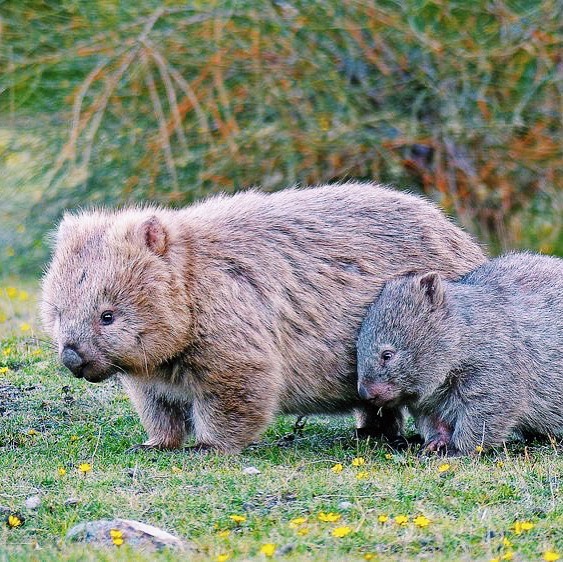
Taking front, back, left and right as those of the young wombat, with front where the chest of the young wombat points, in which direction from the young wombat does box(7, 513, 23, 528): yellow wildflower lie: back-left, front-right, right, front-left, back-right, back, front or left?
front-left

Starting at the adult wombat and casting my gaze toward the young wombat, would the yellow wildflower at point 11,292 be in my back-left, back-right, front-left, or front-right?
back-left

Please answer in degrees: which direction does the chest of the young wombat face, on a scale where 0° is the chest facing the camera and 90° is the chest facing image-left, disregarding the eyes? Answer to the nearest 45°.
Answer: approximately 90°

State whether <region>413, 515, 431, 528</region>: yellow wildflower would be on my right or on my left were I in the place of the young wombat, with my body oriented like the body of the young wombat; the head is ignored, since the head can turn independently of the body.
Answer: on my left

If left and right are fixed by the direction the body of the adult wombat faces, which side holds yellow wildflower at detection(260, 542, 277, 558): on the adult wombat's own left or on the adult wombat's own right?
on the adult wombat's own left

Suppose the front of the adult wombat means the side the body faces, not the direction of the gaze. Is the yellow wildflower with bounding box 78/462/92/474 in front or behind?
in front

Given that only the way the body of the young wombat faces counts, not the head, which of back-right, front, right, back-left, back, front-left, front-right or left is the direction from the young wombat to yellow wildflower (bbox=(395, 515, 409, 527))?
left

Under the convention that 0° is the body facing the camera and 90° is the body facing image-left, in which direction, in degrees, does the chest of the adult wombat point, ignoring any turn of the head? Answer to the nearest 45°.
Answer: approximately 45°

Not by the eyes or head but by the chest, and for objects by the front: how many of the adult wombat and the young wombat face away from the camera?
0

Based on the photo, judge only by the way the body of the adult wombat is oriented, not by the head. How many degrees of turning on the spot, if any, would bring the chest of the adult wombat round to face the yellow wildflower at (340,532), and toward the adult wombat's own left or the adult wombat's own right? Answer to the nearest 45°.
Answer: approximately 45° to the adult wombat's own left

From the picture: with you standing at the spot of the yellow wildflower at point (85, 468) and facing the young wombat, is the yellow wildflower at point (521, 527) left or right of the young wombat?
right
